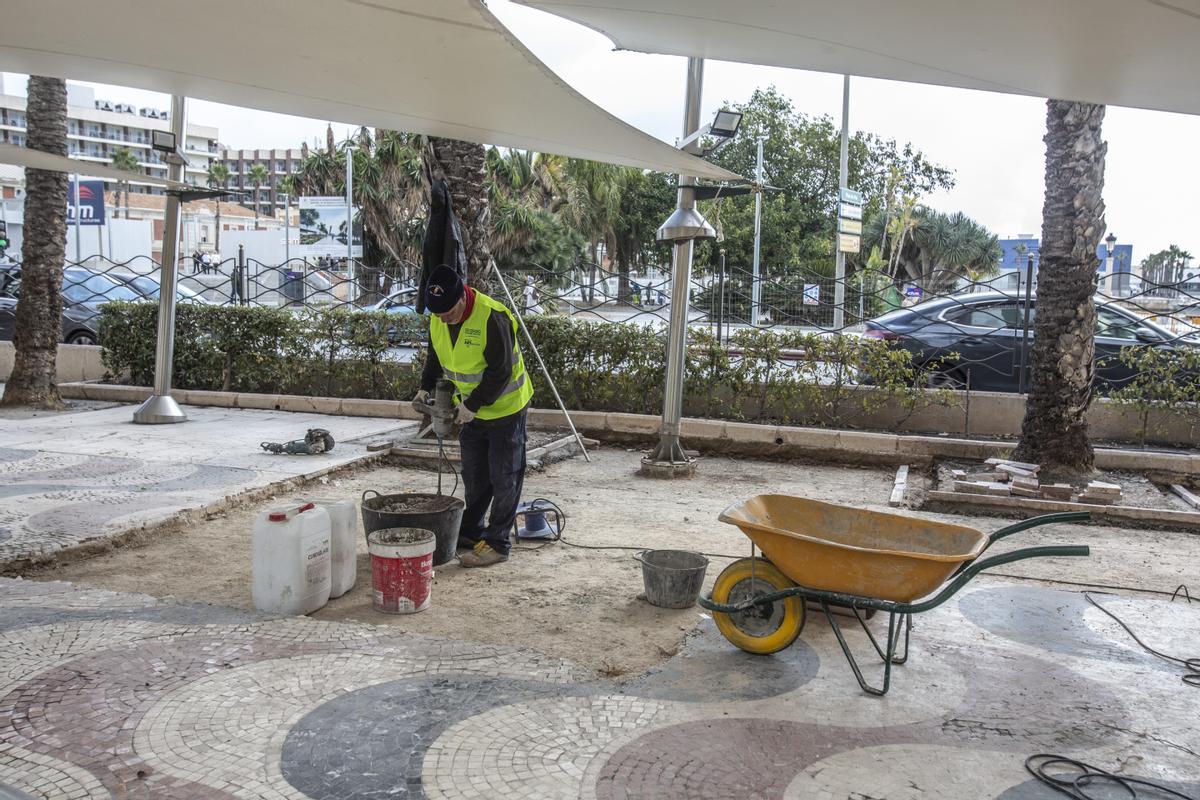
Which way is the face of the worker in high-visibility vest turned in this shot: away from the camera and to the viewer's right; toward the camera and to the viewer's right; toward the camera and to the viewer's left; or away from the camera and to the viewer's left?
toward the camera and to the viewer's left

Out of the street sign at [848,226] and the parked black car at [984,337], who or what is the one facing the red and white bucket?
the street sign

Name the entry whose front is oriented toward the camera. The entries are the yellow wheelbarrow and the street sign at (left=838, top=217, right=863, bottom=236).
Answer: the street sign

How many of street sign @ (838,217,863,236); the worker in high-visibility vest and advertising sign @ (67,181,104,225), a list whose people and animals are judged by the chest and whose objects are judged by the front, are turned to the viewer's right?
0

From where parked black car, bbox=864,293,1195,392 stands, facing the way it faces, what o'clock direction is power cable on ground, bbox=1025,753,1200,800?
The power cable on ground is roughly at 3 o'clock from the parked black car.

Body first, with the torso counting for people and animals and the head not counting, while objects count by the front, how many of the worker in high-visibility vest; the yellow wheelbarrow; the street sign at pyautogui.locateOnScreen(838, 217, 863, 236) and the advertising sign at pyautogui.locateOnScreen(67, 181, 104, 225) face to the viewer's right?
0

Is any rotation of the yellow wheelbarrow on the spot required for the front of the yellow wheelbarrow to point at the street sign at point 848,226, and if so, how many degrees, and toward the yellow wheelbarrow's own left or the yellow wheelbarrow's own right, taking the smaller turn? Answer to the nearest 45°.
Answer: approximately 90° to the yellow wheelbarrow's own right

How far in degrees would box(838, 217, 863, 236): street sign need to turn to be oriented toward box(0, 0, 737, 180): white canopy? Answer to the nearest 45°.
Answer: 0° — it already faces it

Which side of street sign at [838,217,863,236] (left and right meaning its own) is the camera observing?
front

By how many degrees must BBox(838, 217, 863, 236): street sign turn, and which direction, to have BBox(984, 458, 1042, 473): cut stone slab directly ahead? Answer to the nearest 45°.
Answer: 0° — it already faces it

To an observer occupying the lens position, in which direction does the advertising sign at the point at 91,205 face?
facing the viewer

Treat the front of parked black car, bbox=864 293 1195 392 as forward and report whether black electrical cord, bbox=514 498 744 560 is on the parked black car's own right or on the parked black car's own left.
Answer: on the parked black car's own right

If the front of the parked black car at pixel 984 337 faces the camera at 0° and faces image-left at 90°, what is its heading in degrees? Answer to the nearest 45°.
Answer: approximately 270°

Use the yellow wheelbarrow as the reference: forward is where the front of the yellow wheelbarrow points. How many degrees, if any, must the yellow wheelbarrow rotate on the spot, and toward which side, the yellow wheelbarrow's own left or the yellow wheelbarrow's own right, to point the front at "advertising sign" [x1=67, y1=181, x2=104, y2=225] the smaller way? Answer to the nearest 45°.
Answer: approximately 45° to the yellow wheelbarrow's own right

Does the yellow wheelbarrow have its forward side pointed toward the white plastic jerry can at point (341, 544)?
yes
